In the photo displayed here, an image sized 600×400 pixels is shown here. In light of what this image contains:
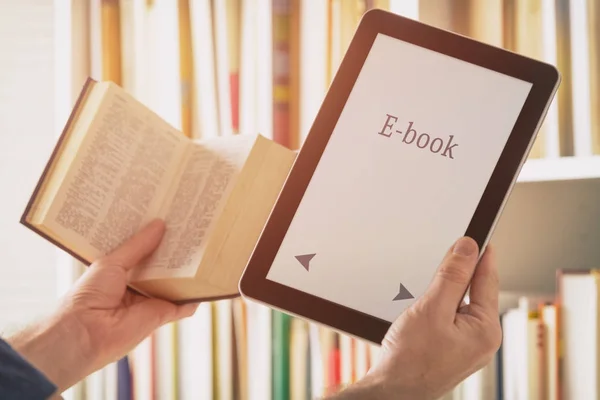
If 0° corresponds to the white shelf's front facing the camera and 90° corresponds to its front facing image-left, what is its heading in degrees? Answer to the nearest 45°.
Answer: approximately 0°

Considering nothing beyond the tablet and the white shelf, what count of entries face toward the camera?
2
